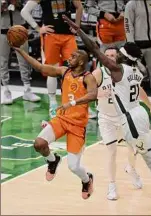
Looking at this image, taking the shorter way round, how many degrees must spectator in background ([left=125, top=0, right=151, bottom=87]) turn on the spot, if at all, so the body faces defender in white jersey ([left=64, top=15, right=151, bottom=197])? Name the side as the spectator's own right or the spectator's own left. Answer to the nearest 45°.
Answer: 0° — they already face them

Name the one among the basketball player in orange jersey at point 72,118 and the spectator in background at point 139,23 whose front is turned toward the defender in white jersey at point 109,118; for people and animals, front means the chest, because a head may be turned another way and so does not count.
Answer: the spectator in background

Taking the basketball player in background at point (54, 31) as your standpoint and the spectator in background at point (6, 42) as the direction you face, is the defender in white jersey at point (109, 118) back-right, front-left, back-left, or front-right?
back-left

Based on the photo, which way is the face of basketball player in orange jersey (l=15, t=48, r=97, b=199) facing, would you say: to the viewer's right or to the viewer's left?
to the viewer's left

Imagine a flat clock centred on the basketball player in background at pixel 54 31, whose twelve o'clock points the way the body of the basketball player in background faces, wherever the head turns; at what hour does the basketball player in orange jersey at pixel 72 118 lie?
The basketball player in orange jersey is roughly at 12 o'clock from the basketball player in background.

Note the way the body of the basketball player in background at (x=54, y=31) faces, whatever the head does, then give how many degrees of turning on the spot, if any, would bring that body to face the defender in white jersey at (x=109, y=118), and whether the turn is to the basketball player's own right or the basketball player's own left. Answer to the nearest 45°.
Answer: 0° — they already face them
